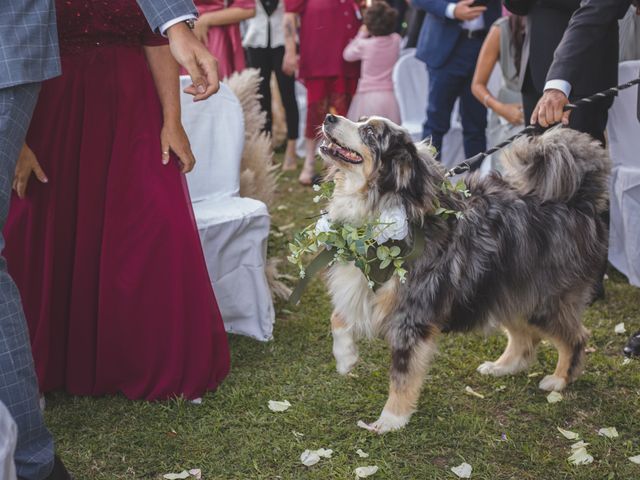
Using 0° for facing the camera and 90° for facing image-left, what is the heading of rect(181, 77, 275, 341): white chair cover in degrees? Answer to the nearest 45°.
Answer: approximately 315°

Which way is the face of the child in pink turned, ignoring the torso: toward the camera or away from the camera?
away from the camera

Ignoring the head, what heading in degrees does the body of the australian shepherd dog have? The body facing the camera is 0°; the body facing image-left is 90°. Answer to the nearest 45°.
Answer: approximately 45°

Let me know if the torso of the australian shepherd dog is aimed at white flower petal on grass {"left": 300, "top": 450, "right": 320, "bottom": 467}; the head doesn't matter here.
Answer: yes

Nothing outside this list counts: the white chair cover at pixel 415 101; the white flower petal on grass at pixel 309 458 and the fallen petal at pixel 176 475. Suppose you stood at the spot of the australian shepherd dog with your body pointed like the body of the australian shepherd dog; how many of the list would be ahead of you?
2

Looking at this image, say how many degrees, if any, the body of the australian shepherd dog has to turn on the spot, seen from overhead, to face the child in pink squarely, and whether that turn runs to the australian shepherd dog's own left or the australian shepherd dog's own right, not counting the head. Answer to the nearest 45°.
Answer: approximately 135° to the australian shepherd dog's own right

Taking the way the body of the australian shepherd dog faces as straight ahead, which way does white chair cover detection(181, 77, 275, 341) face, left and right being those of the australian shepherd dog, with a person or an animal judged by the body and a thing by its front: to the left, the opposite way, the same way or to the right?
to the left
